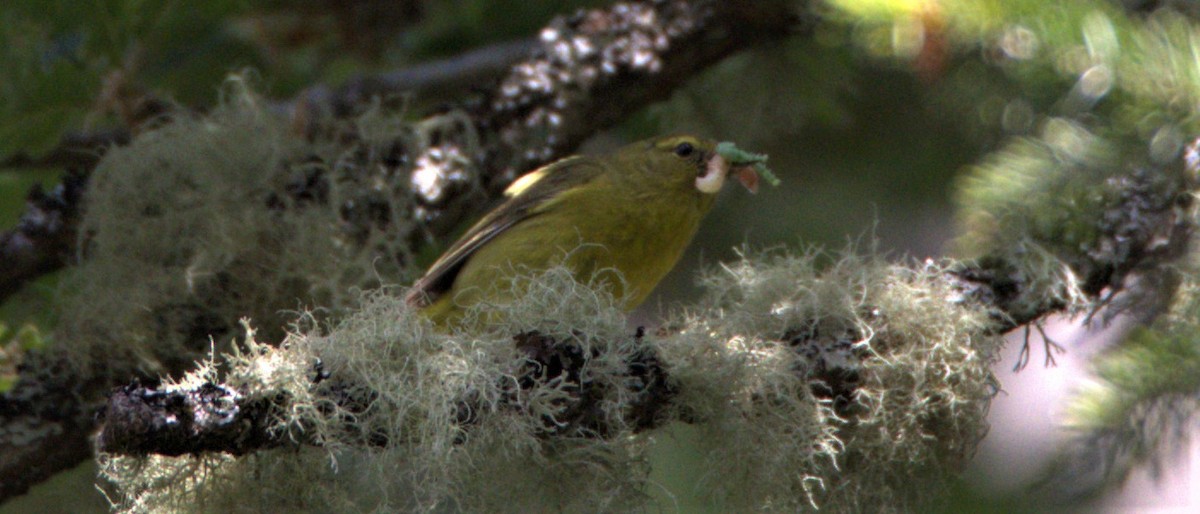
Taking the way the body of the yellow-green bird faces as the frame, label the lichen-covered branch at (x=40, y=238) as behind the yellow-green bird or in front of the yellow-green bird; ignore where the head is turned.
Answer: behind

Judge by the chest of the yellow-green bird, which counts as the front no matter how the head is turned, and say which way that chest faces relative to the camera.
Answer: to the viewer's right

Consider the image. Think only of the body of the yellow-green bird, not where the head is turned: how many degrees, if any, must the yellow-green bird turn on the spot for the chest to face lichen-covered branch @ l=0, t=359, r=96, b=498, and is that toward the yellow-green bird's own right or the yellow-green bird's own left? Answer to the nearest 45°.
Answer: approximately 180°

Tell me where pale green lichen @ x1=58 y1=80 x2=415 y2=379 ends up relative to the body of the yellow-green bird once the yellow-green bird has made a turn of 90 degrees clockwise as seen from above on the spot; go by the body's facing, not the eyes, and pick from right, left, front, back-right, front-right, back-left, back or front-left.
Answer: right
